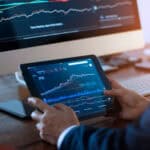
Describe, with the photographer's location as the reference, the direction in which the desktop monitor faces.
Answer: facing the viewer and to the right of the viewer
